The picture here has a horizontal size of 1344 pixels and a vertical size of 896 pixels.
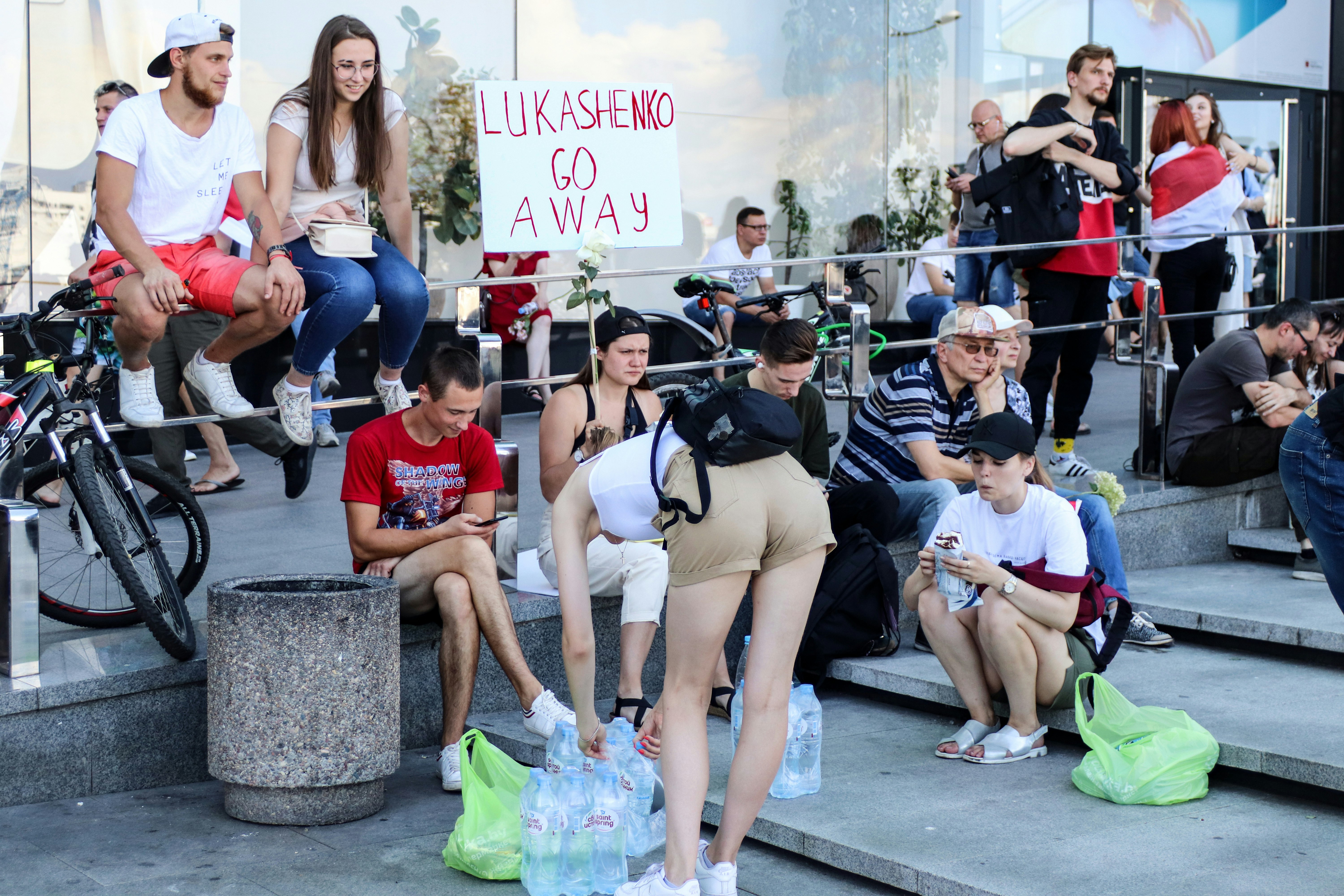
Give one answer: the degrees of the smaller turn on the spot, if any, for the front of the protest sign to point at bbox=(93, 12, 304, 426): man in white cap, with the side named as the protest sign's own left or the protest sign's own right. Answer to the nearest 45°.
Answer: approximately 90° to the protest sign's own right

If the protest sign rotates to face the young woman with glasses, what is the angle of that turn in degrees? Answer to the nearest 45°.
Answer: approximately 90° to its right

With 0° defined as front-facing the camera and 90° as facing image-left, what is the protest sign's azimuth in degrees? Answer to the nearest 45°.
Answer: approximately 0°

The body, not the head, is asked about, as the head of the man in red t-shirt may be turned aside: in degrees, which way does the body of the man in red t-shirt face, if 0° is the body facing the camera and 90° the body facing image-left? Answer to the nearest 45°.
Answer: approximately 315°

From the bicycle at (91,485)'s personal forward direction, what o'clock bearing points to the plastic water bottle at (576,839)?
The plastic water bottle is roughly at 12 o'clock from the bicycle.

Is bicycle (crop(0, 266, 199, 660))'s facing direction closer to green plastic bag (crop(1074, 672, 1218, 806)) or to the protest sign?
the green plastic bag
